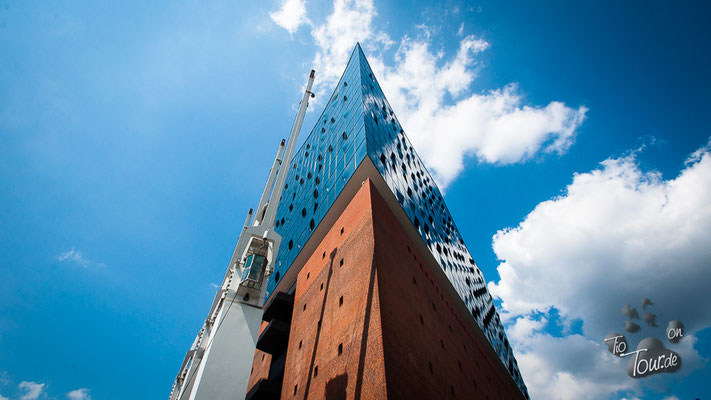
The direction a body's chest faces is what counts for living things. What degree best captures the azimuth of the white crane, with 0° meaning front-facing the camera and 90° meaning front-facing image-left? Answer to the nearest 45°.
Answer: approximately 0°
